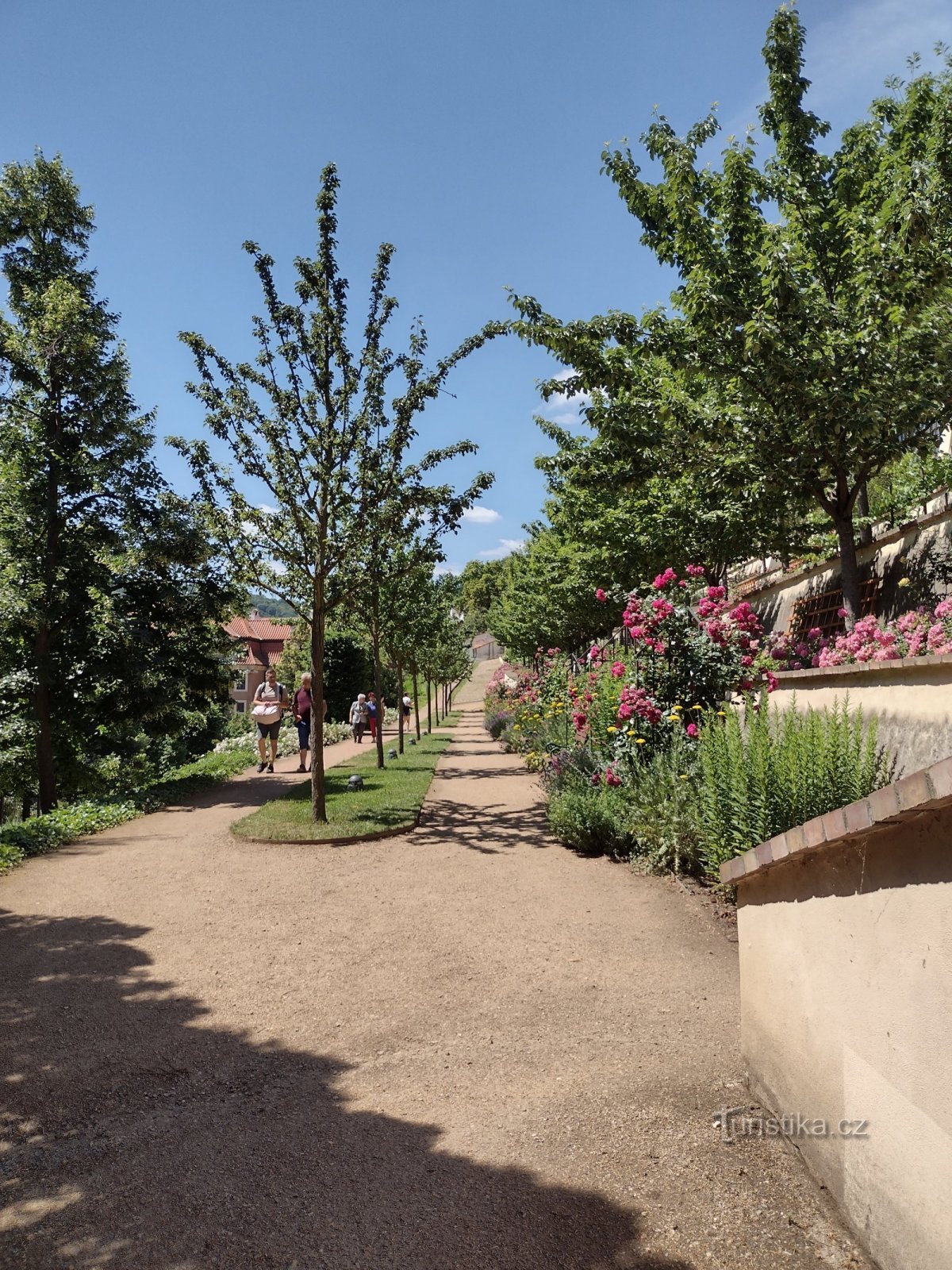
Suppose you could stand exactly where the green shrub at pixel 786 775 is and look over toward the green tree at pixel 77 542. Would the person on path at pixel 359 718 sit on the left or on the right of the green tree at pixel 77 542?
right

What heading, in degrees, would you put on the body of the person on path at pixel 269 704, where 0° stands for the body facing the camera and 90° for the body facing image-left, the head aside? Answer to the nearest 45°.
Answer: approximately 0°

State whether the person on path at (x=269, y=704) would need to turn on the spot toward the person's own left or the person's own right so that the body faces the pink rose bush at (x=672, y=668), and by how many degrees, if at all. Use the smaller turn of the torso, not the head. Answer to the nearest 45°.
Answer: approximately 45° to the person's own left

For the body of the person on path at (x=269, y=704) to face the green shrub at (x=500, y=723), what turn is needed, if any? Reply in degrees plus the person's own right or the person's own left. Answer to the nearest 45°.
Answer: approximately 135° to the person's own left

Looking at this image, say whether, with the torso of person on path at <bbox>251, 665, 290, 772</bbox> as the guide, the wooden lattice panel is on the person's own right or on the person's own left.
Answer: on the person's own left

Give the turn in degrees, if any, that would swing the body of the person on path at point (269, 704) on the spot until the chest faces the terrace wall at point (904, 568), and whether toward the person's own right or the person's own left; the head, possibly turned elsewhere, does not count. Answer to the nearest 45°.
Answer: approximately 45° to the person's own left

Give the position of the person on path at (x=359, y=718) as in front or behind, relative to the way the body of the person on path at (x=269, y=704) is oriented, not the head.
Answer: behind

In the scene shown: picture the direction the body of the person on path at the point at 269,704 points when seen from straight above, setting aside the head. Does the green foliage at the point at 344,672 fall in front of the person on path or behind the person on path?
behind

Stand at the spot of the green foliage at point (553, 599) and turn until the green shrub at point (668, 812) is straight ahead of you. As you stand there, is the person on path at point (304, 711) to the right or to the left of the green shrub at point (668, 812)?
right

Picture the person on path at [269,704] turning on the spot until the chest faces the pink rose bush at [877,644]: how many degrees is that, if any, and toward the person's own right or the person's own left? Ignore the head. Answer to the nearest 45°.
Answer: approximately 45° to the person's own left
